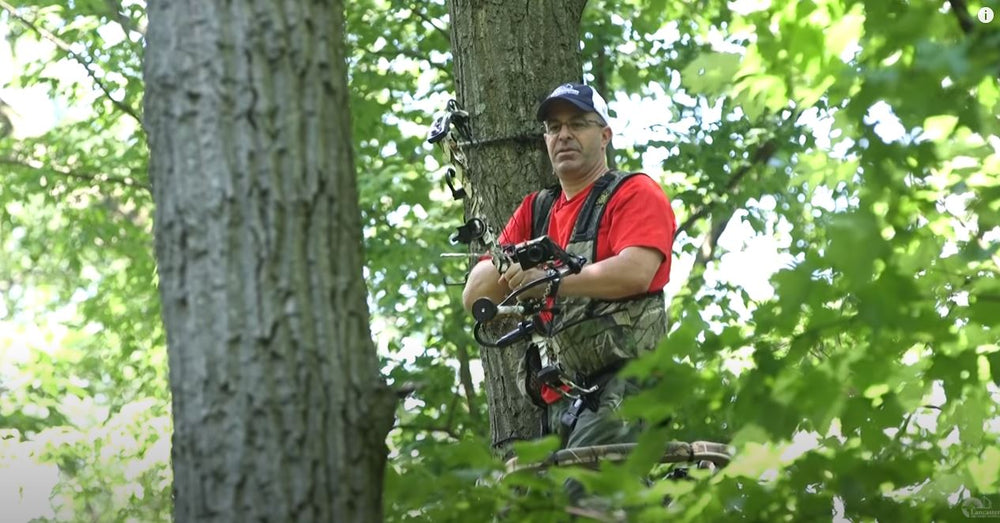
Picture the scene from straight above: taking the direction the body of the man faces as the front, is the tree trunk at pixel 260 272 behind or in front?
in front

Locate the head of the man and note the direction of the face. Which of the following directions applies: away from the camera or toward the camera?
toward the camera

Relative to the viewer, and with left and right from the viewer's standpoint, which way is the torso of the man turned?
facing the viewer and to the left of the viewer
